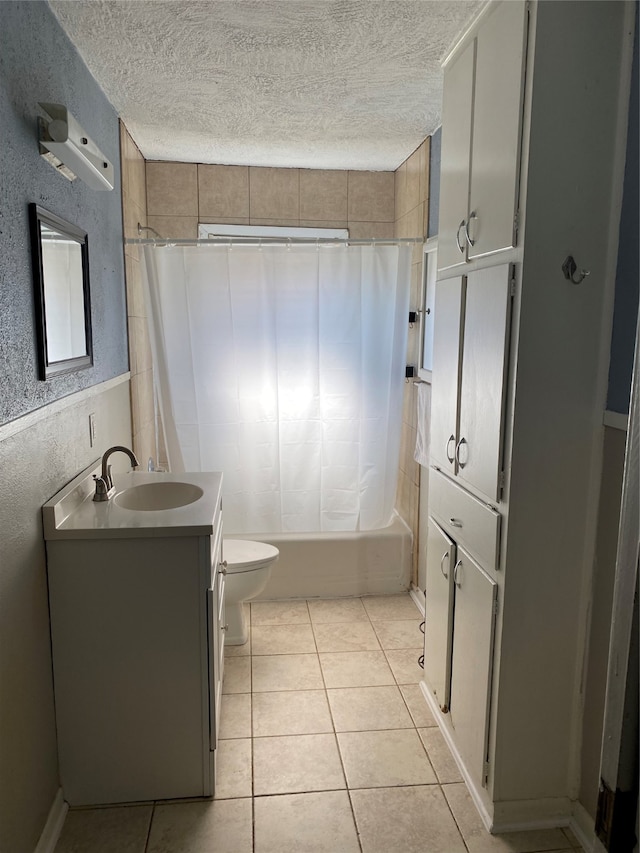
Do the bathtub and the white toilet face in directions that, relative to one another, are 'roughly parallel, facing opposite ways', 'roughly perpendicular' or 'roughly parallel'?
roughly perpendicular

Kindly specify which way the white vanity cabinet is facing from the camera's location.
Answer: facing to the right of the viewer

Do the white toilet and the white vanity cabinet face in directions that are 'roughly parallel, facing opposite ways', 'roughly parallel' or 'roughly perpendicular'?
roughly parallel

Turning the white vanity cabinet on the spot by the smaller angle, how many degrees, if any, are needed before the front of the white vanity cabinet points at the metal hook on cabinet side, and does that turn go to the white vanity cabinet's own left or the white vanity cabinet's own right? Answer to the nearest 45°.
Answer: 0° — it already faces it

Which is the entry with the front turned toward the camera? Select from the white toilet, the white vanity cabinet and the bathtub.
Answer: the bathtub

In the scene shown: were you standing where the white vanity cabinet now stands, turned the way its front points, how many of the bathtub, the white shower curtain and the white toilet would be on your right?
0

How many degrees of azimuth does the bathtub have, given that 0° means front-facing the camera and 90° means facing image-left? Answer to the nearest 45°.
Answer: approximately 0°

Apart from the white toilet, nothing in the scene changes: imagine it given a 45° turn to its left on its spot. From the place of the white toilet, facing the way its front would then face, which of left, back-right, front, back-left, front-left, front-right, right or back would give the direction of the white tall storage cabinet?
right

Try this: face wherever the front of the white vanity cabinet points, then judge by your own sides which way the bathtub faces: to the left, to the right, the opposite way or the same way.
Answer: to the right

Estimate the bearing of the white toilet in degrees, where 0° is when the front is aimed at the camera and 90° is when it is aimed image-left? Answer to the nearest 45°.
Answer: approximately 270°

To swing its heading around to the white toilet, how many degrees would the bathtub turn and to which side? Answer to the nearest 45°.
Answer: approximately 45° to its right

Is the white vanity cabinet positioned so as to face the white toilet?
no

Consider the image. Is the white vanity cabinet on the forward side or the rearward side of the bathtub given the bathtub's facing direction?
on the forward side

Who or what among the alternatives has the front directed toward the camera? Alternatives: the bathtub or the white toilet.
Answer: the bathtub
